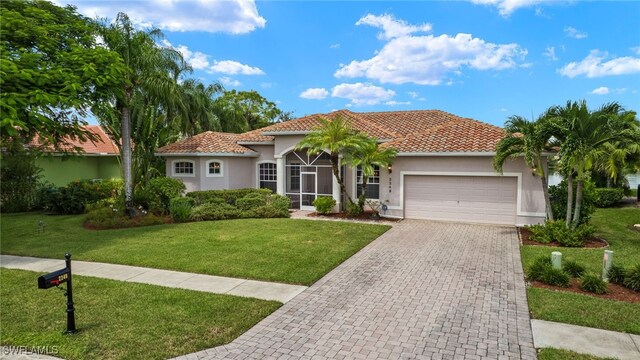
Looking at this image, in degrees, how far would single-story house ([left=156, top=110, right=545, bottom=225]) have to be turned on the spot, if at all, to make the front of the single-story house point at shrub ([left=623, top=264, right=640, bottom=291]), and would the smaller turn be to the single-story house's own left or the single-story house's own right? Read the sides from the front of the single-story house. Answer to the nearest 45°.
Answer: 0° — it already faces it

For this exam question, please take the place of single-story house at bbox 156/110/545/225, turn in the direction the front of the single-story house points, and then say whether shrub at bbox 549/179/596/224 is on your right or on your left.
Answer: on your left

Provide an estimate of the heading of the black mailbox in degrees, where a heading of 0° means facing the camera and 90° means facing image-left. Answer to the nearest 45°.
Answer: approximately 45°

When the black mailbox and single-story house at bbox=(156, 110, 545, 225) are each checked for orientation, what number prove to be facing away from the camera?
0

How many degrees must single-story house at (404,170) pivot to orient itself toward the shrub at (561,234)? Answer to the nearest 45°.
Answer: approximately 45° to its left

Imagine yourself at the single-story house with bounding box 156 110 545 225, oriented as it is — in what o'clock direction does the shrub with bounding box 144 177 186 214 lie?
The shrub is roughly at 3 o'clock from the single-story house.

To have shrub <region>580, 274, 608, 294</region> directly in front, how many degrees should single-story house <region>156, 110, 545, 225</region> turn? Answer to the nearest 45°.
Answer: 0° — it already faces it

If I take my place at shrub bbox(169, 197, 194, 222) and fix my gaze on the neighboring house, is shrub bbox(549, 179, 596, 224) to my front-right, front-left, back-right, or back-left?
back-right

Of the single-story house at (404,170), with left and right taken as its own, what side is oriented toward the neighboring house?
right

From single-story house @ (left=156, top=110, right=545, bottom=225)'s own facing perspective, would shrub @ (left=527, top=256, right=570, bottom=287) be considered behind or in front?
in front

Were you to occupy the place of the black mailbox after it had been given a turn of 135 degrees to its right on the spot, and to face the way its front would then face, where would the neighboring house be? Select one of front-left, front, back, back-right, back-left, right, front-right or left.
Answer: front

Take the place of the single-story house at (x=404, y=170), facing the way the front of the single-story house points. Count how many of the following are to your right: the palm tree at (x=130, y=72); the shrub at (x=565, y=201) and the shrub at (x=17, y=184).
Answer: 2

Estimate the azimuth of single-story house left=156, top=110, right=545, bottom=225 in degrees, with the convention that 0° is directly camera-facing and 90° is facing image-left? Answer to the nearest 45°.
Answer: approximately 0°
